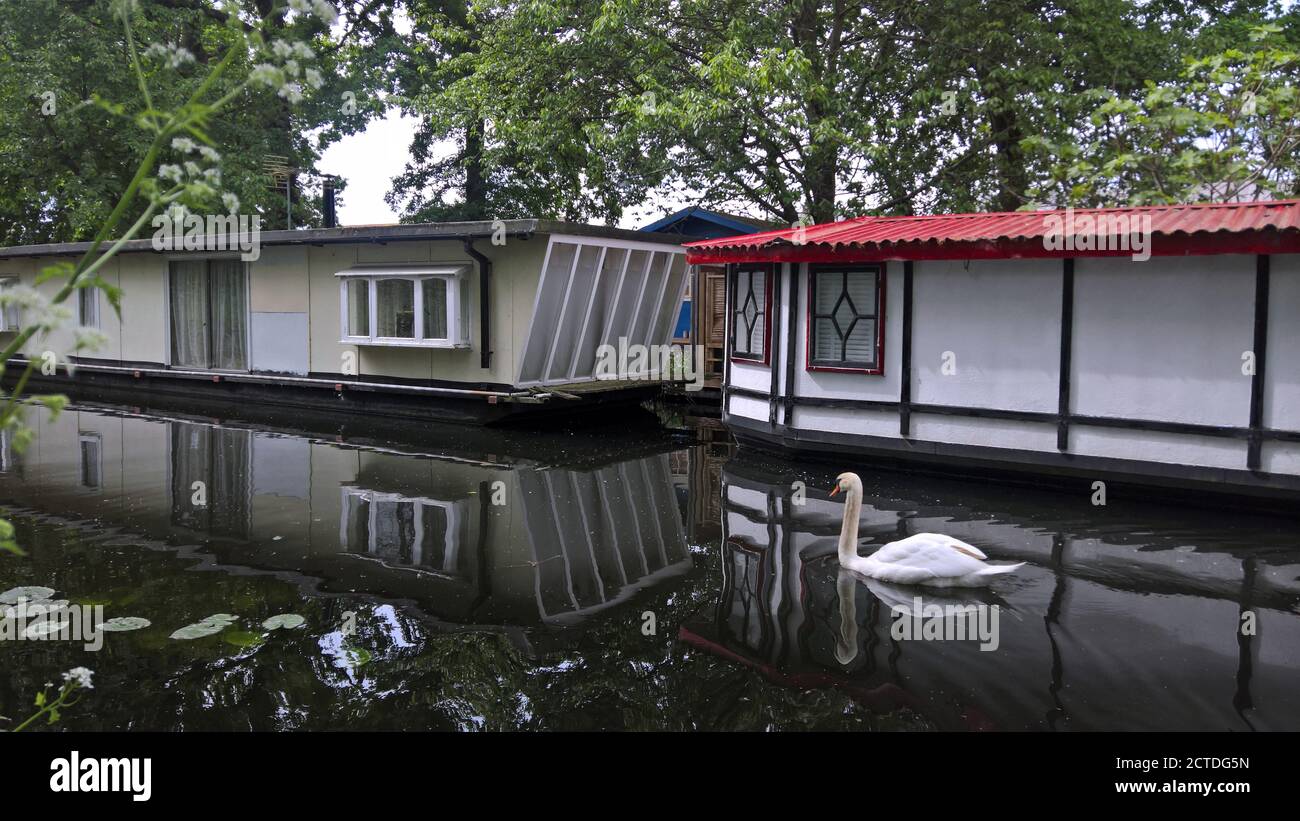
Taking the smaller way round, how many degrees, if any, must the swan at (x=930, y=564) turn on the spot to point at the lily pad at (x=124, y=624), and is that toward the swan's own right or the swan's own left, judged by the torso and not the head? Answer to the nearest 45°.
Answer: approximately 45° to the swan's own left

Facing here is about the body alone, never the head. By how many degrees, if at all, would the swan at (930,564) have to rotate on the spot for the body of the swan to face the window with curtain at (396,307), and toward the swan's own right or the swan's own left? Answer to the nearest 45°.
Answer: approximately 45° to the swan's own right

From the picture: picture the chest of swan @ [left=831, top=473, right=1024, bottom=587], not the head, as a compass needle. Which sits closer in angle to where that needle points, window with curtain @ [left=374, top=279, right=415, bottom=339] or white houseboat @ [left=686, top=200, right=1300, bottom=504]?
the window with curtain

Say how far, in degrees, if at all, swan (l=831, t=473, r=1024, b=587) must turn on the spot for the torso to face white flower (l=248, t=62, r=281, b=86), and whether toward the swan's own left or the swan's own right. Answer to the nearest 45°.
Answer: approximately 90° to the swan's own left

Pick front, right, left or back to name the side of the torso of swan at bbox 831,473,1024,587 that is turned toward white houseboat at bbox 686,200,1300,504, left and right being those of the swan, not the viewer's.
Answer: right

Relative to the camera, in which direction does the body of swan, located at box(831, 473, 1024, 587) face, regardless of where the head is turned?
to the viewer's left

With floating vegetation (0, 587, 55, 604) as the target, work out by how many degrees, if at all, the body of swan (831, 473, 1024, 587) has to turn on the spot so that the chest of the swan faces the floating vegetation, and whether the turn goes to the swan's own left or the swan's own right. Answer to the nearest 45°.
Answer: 0° — it already faces it

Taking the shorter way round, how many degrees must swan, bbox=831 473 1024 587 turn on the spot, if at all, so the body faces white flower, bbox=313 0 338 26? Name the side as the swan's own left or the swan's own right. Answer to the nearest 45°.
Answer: approximately 90° to the swan's own left

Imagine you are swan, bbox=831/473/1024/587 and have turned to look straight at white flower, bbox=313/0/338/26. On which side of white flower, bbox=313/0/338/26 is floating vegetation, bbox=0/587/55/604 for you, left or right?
right

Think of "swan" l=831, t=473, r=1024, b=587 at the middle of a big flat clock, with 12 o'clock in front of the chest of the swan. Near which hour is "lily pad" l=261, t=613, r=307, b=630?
The lily pad is roughly at 11 o'clock from the swan.

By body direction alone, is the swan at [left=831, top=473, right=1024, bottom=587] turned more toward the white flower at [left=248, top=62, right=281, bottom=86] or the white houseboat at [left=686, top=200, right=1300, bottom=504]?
the white flower

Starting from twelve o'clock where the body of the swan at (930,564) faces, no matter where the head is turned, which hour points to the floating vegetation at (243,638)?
The floating vegetation is roughly at 11 o'clock from the swan.
